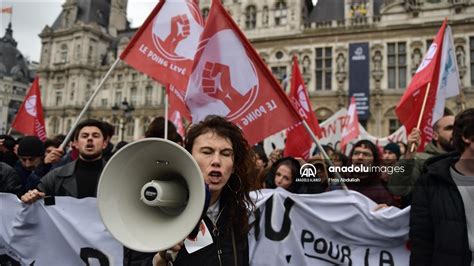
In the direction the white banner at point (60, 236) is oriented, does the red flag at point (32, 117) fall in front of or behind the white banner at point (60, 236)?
behind

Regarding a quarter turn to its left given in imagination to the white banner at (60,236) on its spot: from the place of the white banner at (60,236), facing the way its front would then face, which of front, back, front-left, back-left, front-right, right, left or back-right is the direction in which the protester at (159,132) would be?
front-left

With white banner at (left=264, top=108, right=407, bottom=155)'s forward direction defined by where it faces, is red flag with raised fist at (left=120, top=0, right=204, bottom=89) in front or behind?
in front

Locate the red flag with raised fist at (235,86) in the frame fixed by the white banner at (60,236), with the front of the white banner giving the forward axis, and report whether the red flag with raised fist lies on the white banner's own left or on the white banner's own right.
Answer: on the white banner's own left

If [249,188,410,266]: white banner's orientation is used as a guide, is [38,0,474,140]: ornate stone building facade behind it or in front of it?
behind

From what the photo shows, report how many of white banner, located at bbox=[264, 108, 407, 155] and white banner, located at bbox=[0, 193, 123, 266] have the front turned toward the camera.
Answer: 2

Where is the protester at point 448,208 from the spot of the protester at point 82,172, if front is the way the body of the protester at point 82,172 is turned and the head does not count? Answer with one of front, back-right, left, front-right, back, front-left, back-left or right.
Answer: front-left

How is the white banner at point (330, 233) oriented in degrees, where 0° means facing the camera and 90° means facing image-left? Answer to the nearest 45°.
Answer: approximately 0°

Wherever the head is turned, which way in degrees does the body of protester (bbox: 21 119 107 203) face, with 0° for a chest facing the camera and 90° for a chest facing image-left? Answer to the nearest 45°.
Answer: approximately 0°

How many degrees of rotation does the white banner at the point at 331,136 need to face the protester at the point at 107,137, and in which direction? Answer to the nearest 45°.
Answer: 0° — it already faces them

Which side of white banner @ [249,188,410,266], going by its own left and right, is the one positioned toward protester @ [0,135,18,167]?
right

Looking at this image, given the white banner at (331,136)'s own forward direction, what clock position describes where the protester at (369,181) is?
The protester is roughly at 12 o'clock from the white banner.
